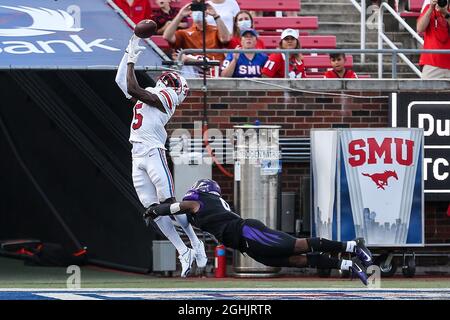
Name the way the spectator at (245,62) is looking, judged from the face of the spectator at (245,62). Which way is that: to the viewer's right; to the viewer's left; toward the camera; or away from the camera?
toward the camera

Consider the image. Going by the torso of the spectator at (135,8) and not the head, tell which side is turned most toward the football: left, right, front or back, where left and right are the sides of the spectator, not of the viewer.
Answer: front

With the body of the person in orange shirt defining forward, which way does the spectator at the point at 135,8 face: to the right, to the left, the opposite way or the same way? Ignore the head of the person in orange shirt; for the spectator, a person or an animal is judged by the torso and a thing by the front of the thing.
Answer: the same way

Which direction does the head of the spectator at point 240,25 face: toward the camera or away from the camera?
toward the camera

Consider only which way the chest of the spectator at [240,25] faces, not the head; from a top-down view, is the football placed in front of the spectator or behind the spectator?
in front

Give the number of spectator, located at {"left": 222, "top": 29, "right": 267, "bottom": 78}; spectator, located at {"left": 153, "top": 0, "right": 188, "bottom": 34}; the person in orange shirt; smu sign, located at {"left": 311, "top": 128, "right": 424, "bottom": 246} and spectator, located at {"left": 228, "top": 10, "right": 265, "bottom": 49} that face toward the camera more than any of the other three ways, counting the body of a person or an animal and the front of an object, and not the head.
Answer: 5

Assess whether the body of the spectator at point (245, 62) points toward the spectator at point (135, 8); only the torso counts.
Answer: no

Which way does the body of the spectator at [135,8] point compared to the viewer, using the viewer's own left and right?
facing the viewer

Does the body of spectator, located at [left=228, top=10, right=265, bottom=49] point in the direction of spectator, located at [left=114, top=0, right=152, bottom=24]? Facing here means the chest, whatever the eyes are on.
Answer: no

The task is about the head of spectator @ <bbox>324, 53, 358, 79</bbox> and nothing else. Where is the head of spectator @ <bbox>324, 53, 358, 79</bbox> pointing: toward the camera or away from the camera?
toward the camera

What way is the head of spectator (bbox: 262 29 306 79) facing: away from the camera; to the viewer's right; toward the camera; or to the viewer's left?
toward the camera

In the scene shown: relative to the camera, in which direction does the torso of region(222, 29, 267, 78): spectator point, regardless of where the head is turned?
toward the camera

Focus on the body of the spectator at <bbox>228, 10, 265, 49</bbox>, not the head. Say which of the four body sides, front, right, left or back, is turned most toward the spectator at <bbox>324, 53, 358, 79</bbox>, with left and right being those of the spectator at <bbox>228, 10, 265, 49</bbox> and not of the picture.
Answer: left

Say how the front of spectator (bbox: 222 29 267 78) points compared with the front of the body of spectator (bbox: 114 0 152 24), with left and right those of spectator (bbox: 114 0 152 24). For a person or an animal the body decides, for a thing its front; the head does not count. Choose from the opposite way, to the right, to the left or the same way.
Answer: the same way

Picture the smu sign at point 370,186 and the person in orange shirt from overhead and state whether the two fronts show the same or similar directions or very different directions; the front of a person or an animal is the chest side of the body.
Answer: same or similar directions

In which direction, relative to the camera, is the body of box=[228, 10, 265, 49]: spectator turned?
toward the camera

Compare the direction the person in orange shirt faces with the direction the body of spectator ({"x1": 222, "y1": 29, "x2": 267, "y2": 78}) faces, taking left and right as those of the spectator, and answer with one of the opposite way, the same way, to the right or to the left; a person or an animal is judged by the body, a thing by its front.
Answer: the same way
